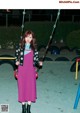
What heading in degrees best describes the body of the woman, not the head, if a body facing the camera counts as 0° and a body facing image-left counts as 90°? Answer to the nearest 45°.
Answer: approximately 0°
